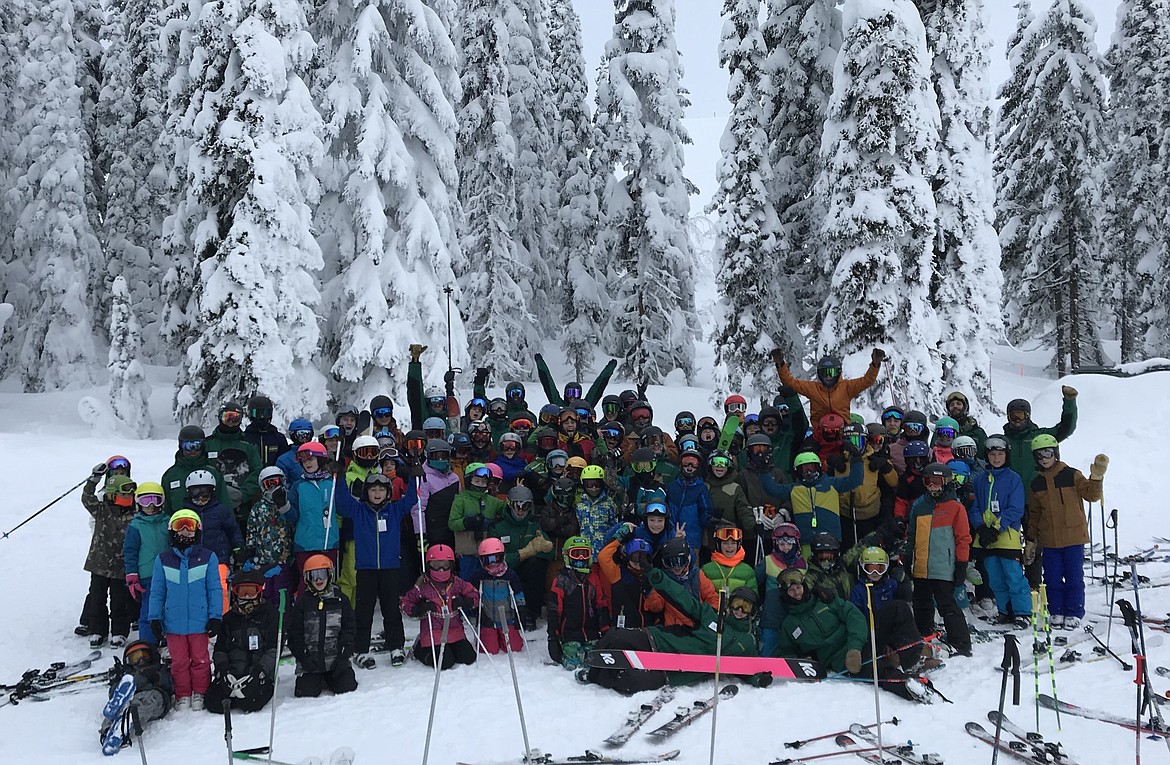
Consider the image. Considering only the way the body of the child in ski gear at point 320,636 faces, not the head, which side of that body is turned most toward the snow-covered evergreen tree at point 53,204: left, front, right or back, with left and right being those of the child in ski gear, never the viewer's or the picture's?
back

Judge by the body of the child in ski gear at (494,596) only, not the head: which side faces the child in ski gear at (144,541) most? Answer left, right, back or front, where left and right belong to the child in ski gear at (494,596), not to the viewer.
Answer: right

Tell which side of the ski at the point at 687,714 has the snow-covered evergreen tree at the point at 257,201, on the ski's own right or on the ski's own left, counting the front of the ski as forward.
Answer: on the ski's own left

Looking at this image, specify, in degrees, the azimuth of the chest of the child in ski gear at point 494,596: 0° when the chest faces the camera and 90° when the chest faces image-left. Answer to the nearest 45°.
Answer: approximately 0°

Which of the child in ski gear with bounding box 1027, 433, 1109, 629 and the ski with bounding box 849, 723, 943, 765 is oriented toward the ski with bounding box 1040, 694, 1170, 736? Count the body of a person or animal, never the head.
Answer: the child in ski gear

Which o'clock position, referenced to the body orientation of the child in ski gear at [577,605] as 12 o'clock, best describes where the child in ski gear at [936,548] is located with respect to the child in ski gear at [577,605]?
the child in ski gear at [936,548] is roughly at 9 o'clock from the child in ski gear at [577,605].

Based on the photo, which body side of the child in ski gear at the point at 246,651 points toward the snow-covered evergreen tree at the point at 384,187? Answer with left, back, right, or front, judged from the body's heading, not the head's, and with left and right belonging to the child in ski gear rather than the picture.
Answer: back

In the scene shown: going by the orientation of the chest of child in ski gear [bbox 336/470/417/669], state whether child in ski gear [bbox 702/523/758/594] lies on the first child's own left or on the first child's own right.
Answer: on the first child's own left

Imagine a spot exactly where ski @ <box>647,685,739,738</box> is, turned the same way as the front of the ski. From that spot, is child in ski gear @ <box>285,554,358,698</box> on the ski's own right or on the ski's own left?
on the ski's own left

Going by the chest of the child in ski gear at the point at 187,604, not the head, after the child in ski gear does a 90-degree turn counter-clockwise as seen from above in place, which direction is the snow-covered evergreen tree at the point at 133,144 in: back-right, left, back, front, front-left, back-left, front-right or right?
left
